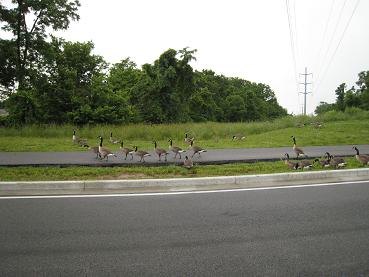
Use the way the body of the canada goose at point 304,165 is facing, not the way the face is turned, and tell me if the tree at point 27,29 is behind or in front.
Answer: in front

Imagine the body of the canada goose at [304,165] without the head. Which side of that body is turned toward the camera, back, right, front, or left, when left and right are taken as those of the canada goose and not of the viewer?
left
